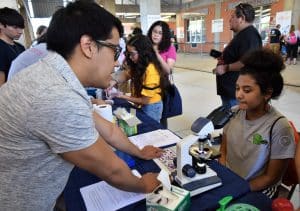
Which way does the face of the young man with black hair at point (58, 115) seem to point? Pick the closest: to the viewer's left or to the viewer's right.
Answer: to the viewer's right

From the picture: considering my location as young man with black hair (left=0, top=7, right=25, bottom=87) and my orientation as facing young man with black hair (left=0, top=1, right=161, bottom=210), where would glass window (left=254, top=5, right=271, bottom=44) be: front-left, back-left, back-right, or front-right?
back-left

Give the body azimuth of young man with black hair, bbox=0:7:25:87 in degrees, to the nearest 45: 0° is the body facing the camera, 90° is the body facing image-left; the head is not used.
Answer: approximately 315°

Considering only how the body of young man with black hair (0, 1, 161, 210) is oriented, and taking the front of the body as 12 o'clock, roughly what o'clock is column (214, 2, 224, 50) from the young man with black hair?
The column is roughly at 10 o'clock from the young man with black hair.

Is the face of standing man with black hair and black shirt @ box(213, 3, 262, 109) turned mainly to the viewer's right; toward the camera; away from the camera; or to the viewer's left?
to the viewer's left

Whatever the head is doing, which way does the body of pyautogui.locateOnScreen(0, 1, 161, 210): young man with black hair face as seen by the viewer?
to the viewer's right

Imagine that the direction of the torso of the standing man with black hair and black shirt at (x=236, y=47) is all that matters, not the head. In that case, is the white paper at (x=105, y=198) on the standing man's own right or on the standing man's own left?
on the standing man's own left

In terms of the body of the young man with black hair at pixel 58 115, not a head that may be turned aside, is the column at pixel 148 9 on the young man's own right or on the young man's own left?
on the young man's own left

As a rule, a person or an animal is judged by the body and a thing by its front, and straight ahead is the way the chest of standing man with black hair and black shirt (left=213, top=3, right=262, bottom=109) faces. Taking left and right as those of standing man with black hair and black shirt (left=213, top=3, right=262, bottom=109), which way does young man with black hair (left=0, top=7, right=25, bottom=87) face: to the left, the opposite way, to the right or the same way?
the opposite way

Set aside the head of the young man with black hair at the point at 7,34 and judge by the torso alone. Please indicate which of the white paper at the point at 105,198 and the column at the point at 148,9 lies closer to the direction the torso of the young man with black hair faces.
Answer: the white paper

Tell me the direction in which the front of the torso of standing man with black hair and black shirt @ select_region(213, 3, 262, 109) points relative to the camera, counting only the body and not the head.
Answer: to the viewer's left
